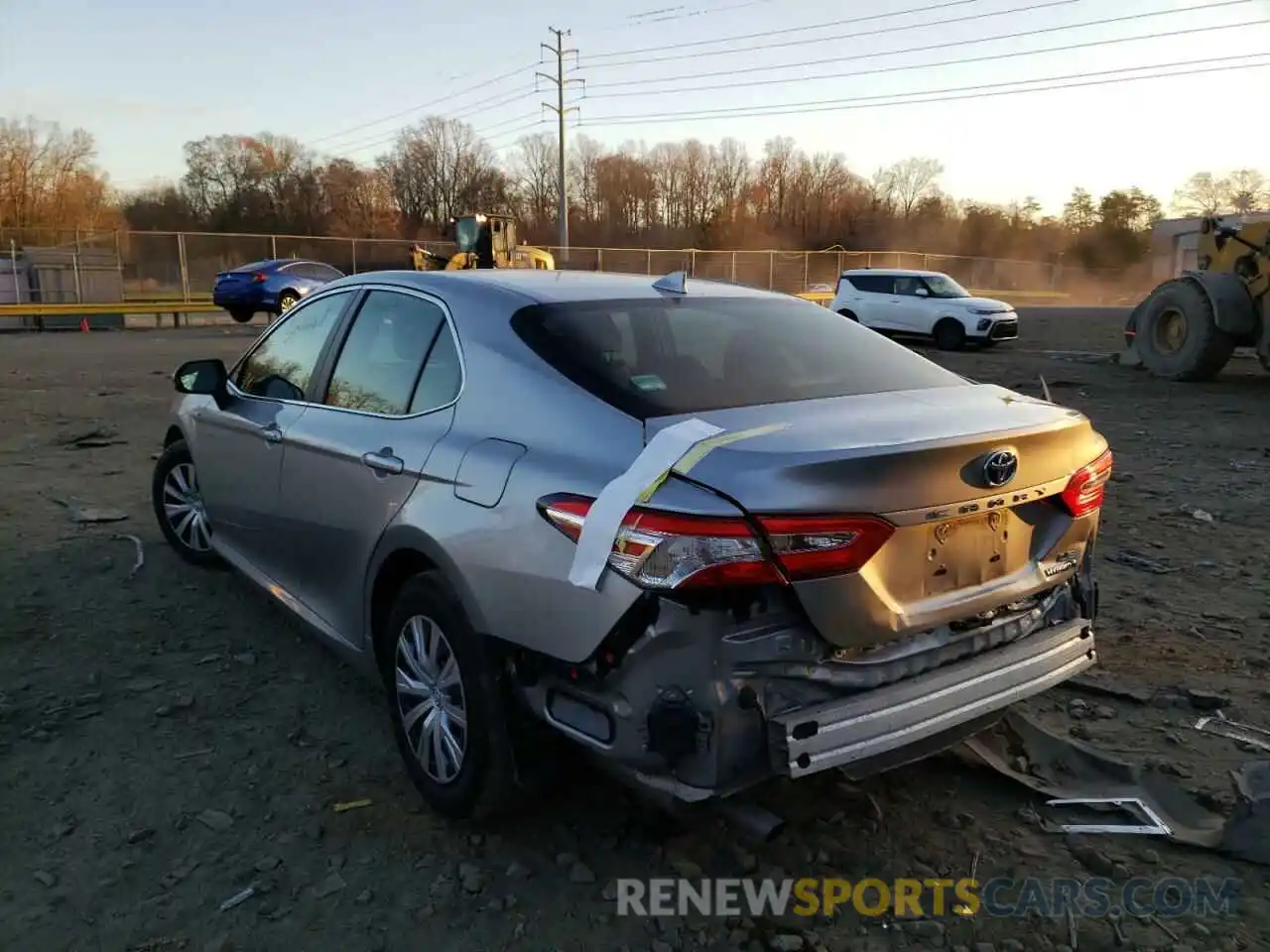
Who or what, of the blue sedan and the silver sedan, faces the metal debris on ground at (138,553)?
the silver sedan

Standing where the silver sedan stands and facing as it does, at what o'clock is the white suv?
The white suv is roughly at 2 o'clock from the silver sedan.

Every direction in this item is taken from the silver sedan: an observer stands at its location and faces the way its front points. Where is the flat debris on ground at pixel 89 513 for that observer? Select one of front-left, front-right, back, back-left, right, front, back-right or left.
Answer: front

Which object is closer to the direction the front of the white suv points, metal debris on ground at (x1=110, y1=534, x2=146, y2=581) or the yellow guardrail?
the metal debris on ground

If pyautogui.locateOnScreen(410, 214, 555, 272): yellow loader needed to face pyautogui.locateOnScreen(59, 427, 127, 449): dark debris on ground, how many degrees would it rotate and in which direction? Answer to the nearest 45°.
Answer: approximately 90° to its left

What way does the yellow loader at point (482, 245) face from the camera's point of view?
to the viewer's left

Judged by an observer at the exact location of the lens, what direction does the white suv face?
facing the viewer and to the right of the viewer

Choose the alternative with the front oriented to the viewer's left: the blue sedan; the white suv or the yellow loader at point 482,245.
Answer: the yellow loader

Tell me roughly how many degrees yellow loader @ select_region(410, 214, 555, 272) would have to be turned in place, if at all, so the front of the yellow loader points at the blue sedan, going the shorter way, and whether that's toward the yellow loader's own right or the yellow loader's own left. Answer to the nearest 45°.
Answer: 0° — it already faces it

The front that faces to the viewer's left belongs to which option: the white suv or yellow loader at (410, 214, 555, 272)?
the yellow loader

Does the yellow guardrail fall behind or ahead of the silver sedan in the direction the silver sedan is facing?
ahead

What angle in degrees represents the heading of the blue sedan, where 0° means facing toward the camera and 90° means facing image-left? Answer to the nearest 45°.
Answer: approximately 225°

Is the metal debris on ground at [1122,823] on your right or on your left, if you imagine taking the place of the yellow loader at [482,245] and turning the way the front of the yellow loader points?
on your left

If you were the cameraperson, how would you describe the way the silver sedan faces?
facing away from the viewer and to the left of the viewer

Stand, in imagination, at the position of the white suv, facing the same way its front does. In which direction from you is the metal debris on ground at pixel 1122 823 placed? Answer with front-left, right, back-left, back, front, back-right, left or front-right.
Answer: front-right
